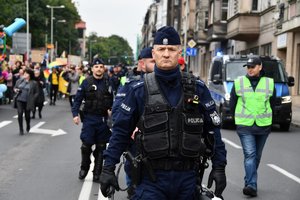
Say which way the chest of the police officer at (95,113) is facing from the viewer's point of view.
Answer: toward the camera

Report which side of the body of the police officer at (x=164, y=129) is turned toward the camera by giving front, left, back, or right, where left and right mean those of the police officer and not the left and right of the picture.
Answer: front

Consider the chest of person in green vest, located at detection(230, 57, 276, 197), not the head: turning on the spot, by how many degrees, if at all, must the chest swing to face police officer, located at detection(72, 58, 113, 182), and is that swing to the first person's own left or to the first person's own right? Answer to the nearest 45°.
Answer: approximately 90° to the first person's own right

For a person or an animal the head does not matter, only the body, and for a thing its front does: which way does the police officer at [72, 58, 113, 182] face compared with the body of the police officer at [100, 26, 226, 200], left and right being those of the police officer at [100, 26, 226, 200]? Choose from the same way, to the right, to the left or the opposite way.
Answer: the same way

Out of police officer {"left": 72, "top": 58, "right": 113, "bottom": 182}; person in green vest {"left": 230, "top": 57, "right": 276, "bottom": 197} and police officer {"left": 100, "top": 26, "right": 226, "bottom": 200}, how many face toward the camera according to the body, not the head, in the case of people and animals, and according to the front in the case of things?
3

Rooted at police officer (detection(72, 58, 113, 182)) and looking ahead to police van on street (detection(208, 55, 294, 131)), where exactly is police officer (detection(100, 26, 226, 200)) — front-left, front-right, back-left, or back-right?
back-right

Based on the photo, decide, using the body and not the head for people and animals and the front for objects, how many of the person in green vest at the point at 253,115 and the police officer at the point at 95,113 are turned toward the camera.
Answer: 2

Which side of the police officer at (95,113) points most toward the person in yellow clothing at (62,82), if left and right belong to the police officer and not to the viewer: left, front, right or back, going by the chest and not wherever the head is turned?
back

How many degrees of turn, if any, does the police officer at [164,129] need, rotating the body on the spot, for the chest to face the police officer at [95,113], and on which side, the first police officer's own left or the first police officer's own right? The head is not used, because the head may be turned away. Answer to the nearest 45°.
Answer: approximately 180°

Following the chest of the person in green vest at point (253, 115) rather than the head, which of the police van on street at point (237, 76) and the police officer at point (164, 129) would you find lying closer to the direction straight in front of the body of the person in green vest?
the police officer

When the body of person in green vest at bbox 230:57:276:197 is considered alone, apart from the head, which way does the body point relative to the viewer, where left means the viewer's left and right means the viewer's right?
facing the viewer

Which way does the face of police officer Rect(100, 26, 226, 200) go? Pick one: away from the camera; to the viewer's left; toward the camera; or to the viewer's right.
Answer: toward the camera

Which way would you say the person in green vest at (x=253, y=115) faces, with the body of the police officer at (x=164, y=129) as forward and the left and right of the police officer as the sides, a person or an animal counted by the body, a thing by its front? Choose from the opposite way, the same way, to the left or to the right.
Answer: the same way

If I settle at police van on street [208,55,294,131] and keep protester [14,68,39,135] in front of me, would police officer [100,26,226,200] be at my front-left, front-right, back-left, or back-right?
front-left

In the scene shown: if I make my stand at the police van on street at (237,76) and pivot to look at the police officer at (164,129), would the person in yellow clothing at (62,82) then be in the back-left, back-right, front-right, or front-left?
back-right

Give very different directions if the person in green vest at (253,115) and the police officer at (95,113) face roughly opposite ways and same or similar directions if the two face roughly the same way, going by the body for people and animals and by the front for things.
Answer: same or similar directions
